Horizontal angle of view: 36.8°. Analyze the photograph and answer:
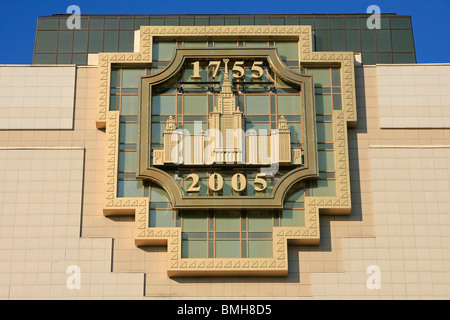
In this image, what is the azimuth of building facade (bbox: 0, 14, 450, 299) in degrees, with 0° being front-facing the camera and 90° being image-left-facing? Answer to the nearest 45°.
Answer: approximately 0°
